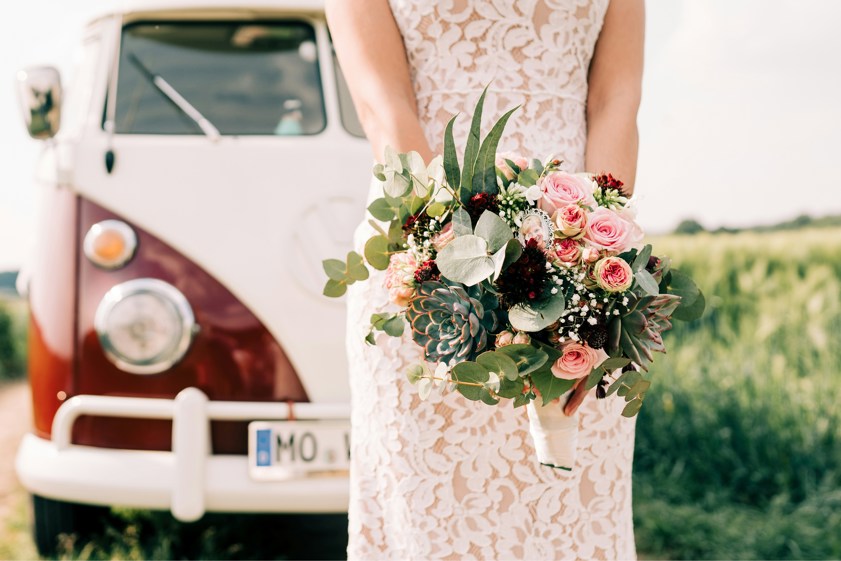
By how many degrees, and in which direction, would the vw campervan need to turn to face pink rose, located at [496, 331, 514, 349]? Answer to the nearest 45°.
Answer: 0° — it already faces it

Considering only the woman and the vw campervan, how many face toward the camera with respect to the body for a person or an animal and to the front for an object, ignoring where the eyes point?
2

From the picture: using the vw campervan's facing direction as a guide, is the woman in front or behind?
in front

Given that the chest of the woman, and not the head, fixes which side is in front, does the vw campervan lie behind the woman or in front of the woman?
behind

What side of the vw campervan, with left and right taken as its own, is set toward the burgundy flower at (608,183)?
front

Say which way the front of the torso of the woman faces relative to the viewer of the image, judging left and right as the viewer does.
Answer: facing the viewer

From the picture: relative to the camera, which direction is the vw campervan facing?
toward the camera
